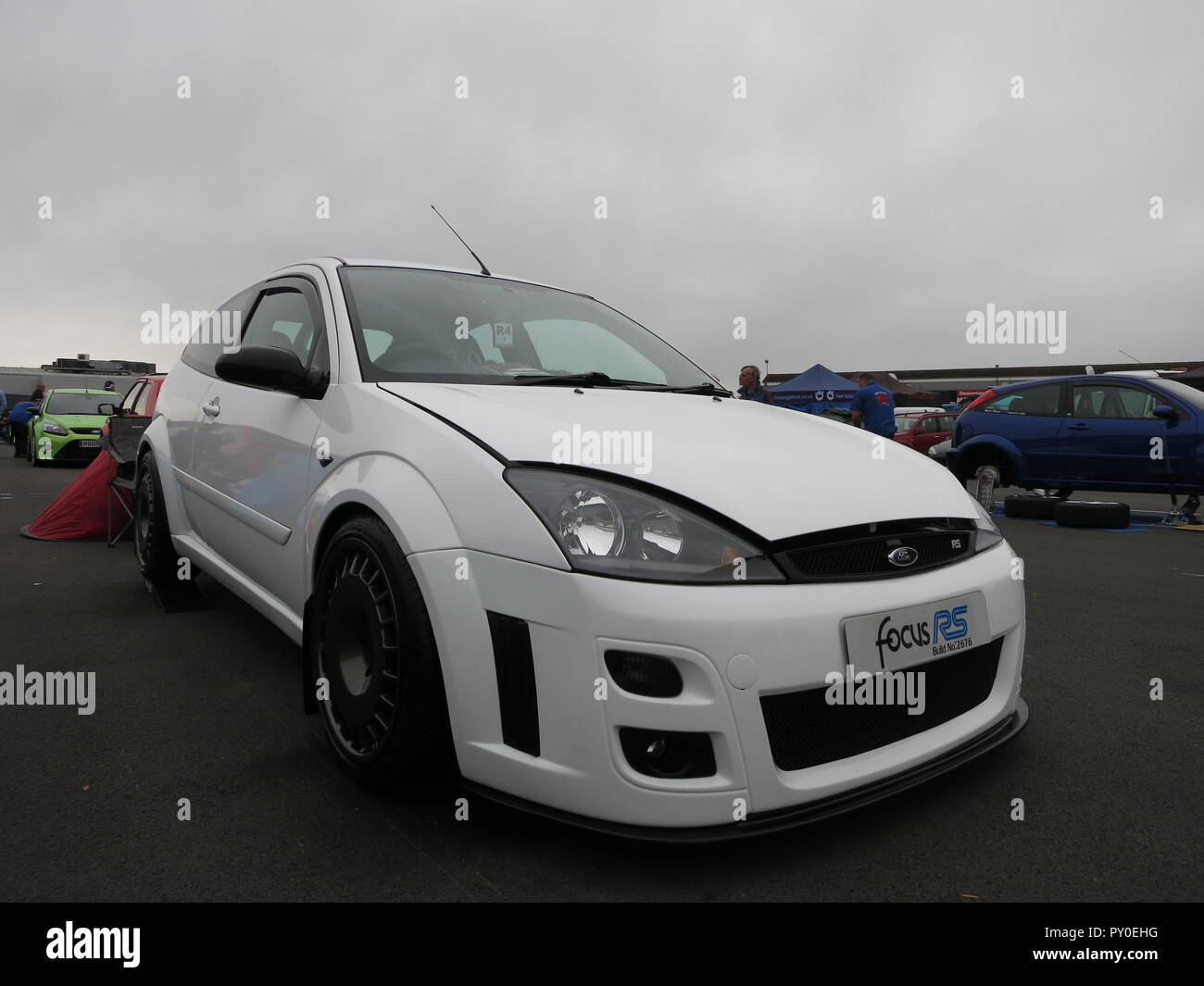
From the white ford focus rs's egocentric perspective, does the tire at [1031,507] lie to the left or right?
on its left

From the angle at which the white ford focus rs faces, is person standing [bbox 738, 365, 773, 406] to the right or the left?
on its left

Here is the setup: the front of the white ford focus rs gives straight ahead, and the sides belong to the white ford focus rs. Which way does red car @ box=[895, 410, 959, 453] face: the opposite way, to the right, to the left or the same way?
to the right

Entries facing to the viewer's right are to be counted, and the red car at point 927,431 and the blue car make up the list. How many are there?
1

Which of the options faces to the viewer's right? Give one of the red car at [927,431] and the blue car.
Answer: the blue car

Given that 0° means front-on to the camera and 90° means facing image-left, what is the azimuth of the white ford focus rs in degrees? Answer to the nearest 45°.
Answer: approximately 315°

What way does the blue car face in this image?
to the viewer's right

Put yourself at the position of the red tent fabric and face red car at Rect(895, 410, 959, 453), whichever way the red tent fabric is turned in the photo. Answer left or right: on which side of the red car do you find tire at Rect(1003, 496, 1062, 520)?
right
